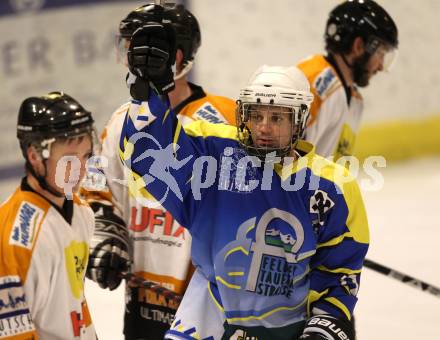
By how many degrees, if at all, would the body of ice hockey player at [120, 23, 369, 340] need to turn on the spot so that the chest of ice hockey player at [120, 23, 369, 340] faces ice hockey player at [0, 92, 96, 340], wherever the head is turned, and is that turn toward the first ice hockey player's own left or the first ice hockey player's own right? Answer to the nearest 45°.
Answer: approximately 90° to the first ice hockey player's own right

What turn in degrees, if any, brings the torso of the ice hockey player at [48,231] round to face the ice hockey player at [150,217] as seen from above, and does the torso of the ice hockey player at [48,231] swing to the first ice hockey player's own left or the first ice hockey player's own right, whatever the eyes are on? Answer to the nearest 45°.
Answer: approximately 90° to the first ice hockey player's own left

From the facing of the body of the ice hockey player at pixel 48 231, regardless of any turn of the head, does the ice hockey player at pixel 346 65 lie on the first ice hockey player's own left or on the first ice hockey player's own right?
on the first ice hockey player's own left

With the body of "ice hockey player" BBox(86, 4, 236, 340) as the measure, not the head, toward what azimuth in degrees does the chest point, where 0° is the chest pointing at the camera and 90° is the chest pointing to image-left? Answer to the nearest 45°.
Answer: approximately 45°

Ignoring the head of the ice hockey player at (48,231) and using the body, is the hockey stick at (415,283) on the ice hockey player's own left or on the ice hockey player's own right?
on the ice hockey player's own left
